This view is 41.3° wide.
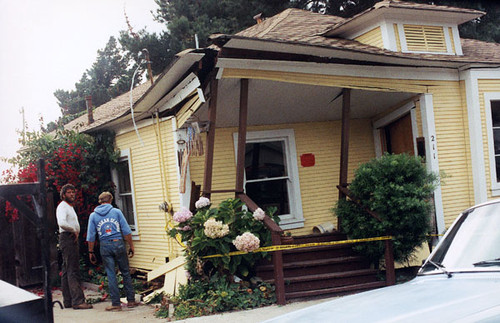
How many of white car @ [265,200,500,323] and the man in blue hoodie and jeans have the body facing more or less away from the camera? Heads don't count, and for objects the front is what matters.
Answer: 1

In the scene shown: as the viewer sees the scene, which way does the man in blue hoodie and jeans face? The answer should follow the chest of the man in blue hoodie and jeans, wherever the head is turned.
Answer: away from the camera

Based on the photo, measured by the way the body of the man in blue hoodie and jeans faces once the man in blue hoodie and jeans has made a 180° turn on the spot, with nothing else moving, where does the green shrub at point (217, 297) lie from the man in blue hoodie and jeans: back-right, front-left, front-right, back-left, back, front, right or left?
front-left

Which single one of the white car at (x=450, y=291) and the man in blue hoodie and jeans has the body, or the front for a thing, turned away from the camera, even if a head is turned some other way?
the man in blue hoodie and jeans

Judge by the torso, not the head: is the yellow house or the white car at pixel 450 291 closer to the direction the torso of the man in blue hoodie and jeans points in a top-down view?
the yellow house

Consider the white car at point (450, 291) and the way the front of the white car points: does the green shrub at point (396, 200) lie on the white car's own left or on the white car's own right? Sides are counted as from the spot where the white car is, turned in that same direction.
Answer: on the white car's own right

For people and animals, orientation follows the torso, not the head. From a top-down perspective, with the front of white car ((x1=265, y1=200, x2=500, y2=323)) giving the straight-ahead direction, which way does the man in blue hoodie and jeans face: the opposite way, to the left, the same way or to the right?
to the right

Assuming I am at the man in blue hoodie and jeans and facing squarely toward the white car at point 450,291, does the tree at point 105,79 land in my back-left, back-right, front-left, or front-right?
back-left

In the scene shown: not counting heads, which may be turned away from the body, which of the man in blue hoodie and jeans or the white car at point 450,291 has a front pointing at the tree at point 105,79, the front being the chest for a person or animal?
the man in blue hoodie and jeans

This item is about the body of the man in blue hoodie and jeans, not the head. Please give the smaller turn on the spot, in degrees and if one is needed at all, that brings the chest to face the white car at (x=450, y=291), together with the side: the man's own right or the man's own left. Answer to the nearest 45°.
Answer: approximately 180°

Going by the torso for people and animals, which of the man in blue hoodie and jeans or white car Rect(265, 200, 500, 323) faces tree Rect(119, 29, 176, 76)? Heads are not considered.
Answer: the man in blue hoodie and jeans

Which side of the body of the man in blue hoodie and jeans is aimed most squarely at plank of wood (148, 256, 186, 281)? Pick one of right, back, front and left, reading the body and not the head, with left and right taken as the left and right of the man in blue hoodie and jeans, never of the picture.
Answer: right

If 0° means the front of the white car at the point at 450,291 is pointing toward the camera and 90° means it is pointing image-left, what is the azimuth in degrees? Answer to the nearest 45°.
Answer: approximately 45°
